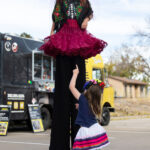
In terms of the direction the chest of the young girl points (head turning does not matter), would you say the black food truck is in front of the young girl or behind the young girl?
in front

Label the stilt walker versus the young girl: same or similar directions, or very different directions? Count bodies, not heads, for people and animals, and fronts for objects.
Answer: very different directions

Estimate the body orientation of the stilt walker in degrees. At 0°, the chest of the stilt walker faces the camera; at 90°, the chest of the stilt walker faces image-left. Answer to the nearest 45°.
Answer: approximately 0°

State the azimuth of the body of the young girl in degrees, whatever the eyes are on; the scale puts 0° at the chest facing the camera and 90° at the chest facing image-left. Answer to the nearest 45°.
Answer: approximately 180°

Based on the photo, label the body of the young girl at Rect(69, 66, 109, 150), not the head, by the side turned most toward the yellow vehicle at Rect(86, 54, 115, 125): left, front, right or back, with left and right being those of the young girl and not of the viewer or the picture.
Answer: front

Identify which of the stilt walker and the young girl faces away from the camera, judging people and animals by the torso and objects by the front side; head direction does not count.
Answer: the young girl
